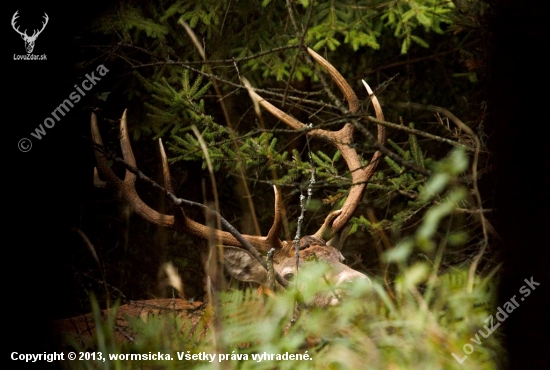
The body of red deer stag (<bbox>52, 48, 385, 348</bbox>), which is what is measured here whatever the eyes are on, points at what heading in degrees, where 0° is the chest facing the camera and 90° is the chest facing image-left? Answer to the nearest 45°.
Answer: approximately 315°
